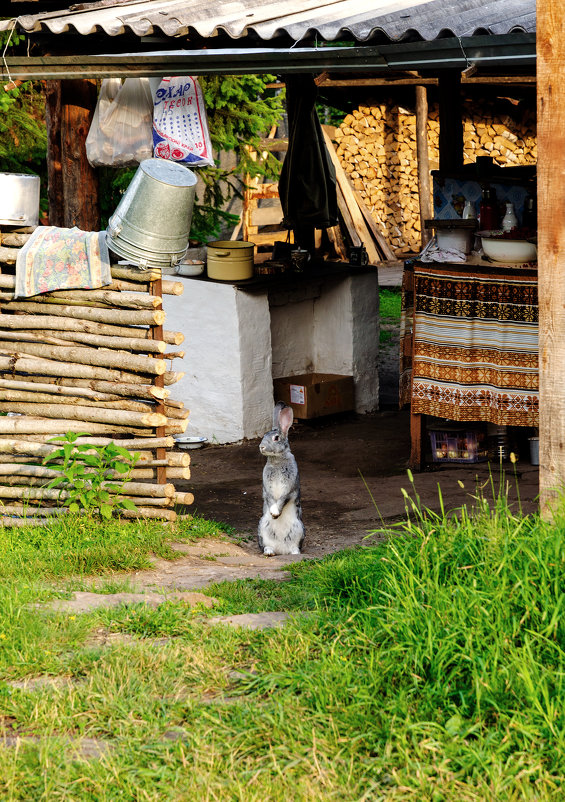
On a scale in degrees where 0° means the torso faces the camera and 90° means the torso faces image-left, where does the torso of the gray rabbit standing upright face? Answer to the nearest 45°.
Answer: approximately 45°

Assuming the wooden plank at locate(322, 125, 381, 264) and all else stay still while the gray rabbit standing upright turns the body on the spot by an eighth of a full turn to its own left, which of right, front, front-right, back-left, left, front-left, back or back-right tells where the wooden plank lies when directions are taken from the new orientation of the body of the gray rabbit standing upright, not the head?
back

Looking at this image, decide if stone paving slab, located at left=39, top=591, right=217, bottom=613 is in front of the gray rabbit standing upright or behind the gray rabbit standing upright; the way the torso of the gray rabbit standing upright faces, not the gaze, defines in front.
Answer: in front

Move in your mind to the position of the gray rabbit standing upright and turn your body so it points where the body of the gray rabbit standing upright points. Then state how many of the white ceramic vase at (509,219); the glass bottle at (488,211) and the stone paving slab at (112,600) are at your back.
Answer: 2

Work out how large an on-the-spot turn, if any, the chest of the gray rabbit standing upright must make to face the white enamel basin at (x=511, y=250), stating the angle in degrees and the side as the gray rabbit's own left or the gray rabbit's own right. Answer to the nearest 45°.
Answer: approximately 180°

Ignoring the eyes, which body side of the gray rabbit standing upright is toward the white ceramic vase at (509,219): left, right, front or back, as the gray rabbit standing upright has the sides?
back

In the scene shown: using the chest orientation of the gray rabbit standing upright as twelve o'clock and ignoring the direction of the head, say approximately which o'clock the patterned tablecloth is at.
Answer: The patterned tablecloth is roughly at 6 o'clock from the gray rabbit standing upright.

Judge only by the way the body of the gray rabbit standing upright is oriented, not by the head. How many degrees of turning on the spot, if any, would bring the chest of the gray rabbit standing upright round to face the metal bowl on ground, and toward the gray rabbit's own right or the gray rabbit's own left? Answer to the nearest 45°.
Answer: approximately 135° to the gray rabbit's own right

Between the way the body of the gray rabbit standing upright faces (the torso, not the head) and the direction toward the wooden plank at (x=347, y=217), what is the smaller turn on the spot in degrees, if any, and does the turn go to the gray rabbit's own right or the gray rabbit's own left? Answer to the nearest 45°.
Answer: approximately 135° to the gray rabbit's own right

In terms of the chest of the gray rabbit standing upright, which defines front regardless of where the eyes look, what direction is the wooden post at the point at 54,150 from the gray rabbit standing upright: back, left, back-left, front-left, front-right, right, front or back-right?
right

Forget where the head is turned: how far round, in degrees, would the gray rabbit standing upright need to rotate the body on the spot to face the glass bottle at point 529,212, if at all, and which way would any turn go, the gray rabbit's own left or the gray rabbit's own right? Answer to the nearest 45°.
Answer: approximately 180°

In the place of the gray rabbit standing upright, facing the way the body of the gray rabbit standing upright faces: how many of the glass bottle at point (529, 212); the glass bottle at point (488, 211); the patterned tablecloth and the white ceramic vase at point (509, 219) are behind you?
4
